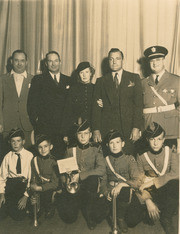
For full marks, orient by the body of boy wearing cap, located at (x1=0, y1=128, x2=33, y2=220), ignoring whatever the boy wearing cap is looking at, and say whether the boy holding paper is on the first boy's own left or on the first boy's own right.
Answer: on the first boy's own left

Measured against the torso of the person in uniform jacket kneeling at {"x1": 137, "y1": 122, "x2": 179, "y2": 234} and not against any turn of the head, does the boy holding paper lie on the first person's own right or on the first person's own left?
on the first person's own right

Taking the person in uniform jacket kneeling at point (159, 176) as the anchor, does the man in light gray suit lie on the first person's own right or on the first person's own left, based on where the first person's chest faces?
on the first person's own right

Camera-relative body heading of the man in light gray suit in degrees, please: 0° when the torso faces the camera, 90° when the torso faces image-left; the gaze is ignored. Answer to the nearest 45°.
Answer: approximately 0°

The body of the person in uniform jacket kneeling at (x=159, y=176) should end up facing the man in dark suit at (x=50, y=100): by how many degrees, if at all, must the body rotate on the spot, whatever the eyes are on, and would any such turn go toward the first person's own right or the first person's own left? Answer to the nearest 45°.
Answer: approximately 90° to the first person's own right
